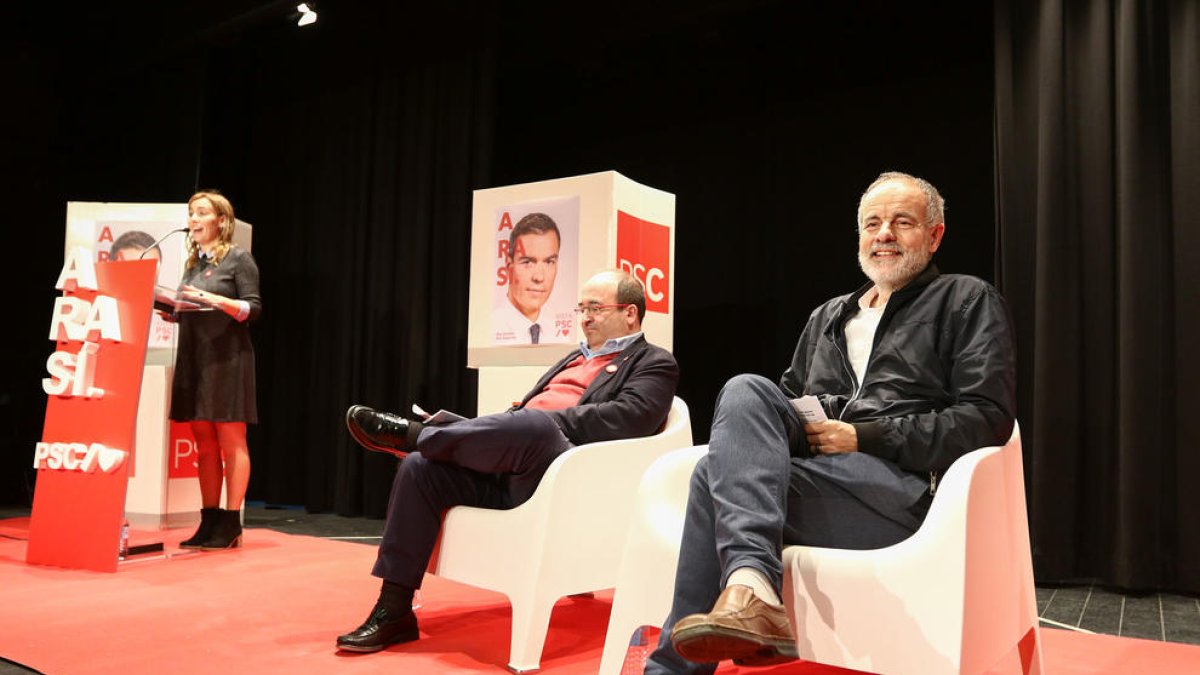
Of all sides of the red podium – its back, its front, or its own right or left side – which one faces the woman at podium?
back

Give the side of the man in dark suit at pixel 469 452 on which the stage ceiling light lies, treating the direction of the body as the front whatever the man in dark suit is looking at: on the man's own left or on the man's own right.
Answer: on the man's own right

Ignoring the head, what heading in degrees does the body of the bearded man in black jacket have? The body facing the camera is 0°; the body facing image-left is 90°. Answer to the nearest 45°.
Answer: approximately 45°

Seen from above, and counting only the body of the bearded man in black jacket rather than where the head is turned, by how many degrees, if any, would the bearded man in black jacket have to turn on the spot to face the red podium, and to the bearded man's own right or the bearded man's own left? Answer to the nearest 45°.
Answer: approximately 45° to the bearded man's own right

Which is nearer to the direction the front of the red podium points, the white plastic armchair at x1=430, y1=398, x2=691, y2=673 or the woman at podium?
the white plastic armchair

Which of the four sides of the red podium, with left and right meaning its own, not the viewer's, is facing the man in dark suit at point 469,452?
left

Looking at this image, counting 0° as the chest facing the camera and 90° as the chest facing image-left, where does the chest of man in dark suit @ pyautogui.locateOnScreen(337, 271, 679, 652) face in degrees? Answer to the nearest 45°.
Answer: approximately 90°
